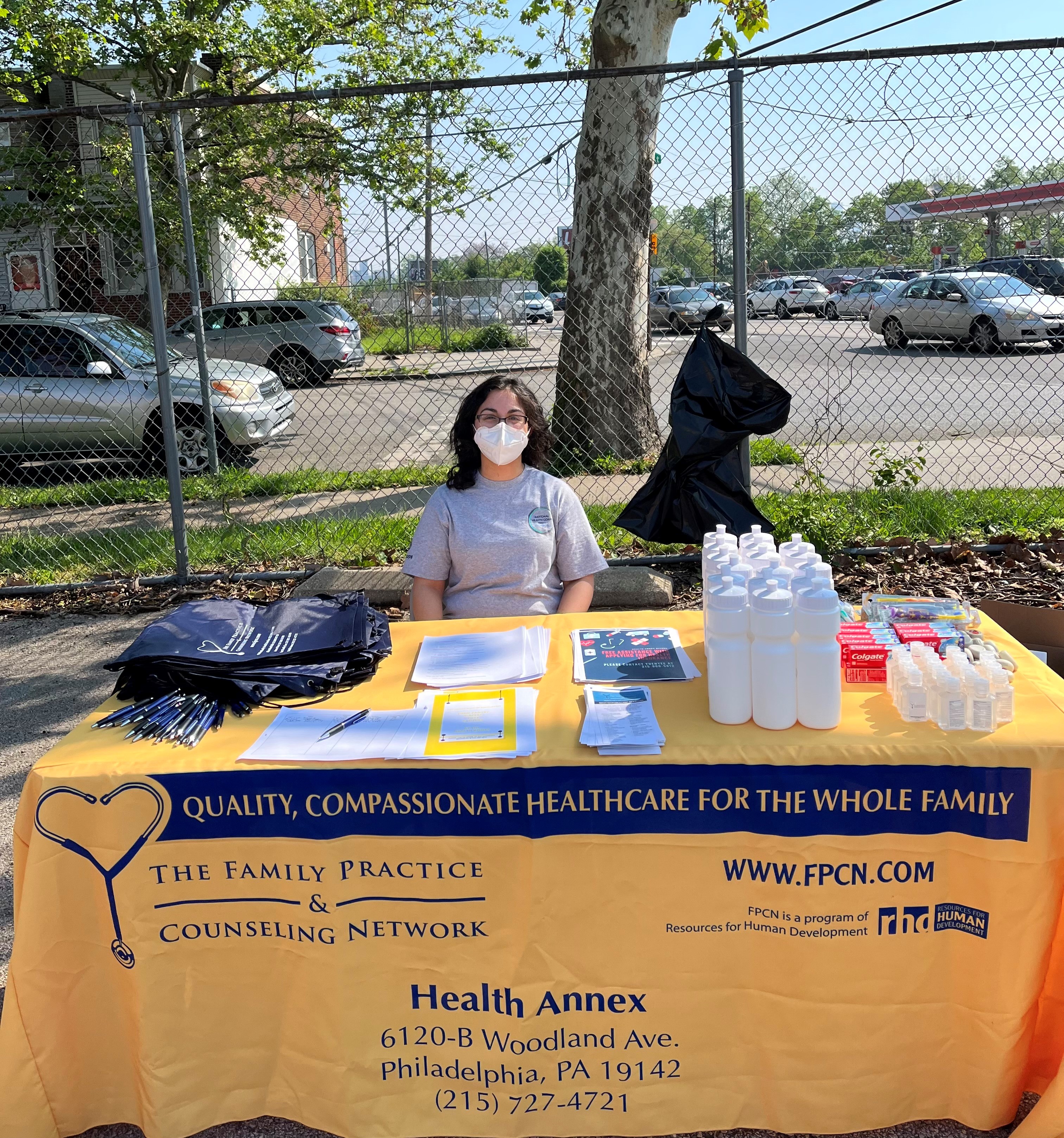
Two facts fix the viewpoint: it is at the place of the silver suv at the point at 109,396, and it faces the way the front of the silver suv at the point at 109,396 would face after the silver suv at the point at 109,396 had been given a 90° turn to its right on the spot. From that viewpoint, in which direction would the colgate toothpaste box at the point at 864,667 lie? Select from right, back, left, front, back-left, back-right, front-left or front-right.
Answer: front-left

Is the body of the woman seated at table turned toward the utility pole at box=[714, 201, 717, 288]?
no

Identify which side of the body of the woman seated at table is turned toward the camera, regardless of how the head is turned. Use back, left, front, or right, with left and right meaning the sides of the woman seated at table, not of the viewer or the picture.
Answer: front

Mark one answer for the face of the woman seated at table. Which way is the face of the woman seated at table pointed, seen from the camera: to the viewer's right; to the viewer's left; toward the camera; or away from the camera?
toward the camera

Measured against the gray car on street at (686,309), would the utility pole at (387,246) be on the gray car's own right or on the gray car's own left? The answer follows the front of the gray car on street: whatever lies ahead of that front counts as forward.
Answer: on the gray car's own right

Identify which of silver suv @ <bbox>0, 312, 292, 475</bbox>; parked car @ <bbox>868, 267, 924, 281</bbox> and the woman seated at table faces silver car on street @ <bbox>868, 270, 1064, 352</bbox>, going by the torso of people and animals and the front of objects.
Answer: the silver suv

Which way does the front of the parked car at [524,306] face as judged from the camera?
facing the viewer and to the right of the viewer

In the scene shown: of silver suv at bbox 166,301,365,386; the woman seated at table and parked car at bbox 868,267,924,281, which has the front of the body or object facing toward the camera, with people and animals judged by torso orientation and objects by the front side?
the woman seated at table

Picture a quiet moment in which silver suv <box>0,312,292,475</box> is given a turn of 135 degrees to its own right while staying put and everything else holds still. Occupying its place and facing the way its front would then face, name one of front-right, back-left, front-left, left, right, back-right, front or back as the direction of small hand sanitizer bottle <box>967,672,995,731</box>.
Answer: left

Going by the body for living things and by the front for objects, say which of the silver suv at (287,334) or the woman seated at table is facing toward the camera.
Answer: the woman seated at table

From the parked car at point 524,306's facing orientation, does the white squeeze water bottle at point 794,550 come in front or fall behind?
in front

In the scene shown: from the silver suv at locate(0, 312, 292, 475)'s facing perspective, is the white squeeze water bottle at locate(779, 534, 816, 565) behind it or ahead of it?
ahead

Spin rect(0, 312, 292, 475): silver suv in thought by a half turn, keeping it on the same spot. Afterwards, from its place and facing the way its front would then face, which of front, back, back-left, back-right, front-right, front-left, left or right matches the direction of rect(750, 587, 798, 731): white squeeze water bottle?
back-left
